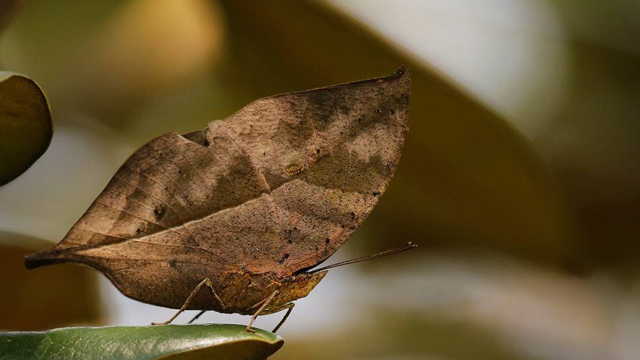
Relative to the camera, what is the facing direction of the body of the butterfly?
to the viewer's right
